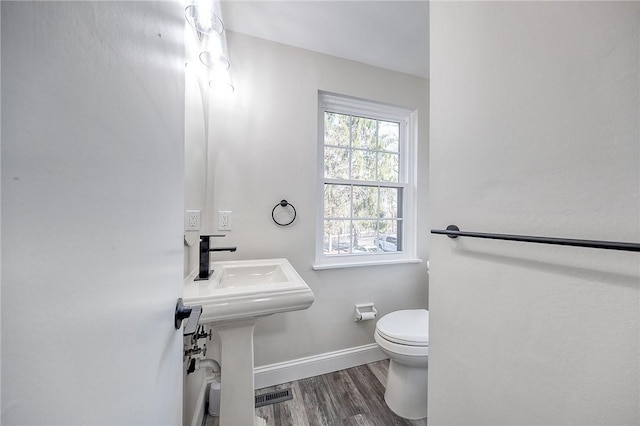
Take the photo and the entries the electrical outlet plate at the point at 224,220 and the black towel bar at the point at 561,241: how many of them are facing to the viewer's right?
0
